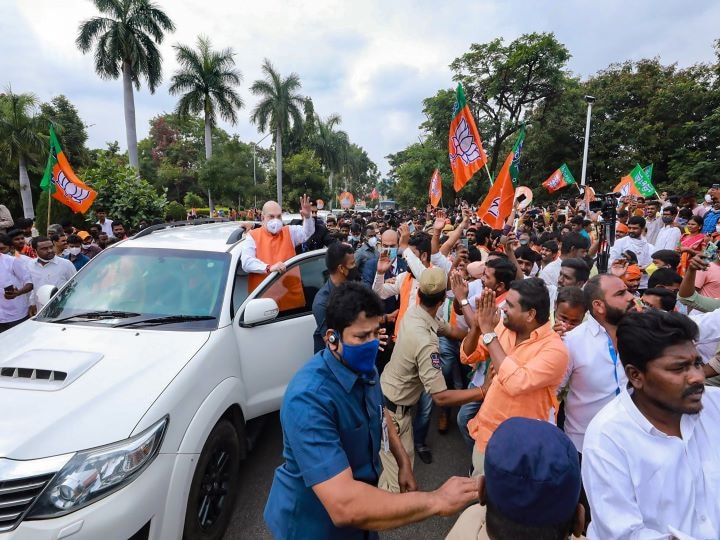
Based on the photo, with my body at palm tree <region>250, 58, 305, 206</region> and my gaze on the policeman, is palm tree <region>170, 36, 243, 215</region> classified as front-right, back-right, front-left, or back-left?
front-right

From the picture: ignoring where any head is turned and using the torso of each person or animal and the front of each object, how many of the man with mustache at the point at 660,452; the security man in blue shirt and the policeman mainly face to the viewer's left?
0

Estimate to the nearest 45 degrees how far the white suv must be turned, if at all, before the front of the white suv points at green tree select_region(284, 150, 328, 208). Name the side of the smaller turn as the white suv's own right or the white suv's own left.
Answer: approximately 135° to the white suv's own right

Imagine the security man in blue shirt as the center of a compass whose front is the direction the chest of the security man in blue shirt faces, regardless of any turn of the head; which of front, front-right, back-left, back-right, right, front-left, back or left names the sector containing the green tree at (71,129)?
back

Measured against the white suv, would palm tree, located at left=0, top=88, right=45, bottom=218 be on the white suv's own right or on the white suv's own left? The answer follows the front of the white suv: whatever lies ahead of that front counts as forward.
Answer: on the white suv's own right

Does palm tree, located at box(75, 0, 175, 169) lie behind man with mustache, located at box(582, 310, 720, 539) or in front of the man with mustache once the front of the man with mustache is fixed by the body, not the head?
behind

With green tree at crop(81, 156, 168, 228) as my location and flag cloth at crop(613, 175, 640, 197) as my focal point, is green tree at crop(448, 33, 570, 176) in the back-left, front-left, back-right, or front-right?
front-left

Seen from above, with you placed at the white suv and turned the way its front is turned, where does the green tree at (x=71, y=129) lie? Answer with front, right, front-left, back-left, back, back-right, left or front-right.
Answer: back-right

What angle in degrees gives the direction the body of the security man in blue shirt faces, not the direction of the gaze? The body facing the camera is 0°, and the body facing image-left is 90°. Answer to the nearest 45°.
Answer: approximately 315°

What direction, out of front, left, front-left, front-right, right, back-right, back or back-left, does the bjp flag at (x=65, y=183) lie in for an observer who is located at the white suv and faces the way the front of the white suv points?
back-right

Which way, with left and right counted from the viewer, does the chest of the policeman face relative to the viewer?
facing away from the viewer and to the right of the viewer

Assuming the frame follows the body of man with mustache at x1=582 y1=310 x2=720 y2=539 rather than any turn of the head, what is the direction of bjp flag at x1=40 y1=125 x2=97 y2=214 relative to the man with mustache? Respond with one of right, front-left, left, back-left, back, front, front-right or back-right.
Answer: back-right

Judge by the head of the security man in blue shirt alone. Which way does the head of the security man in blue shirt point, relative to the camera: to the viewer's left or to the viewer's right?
to the viewer's right

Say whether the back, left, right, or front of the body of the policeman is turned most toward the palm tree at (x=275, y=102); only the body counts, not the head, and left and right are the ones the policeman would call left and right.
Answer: left

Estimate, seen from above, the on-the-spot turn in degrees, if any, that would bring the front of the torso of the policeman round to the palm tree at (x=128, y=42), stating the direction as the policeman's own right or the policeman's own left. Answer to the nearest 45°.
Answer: approximately 90° to the policeman's own left

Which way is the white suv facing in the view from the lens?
facing the viewer and to the left of the viewer
